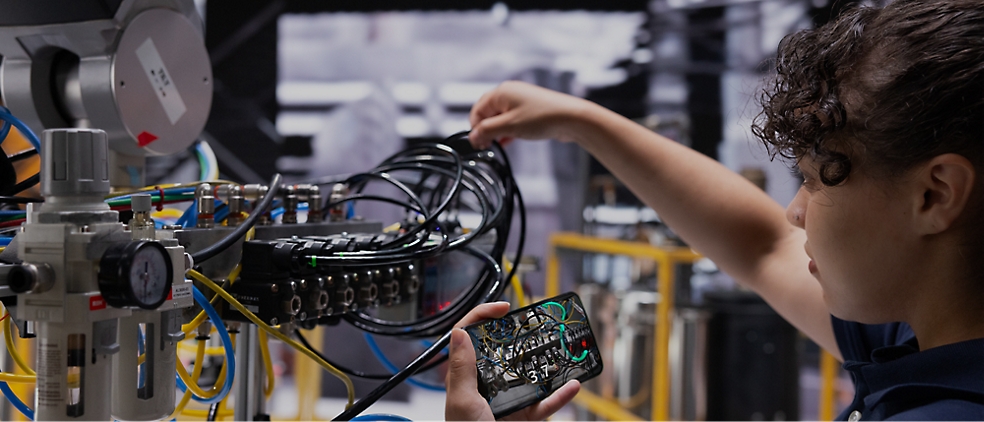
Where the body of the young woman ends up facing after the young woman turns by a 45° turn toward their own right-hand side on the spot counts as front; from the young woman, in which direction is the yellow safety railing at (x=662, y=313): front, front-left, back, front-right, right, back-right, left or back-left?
front-right

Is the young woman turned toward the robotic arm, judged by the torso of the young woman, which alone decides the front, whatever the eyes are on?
yes

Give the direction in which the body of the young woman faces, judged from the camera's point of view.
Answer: to the viewer's left

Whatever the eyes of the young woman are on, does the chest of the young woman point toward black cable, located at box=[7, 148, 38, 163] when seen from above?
yes

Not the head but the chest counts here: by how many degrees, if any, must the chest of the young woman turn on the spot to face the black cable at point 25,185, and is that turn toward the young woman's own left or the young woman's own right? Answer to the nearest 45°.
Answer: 0° — they already face it
